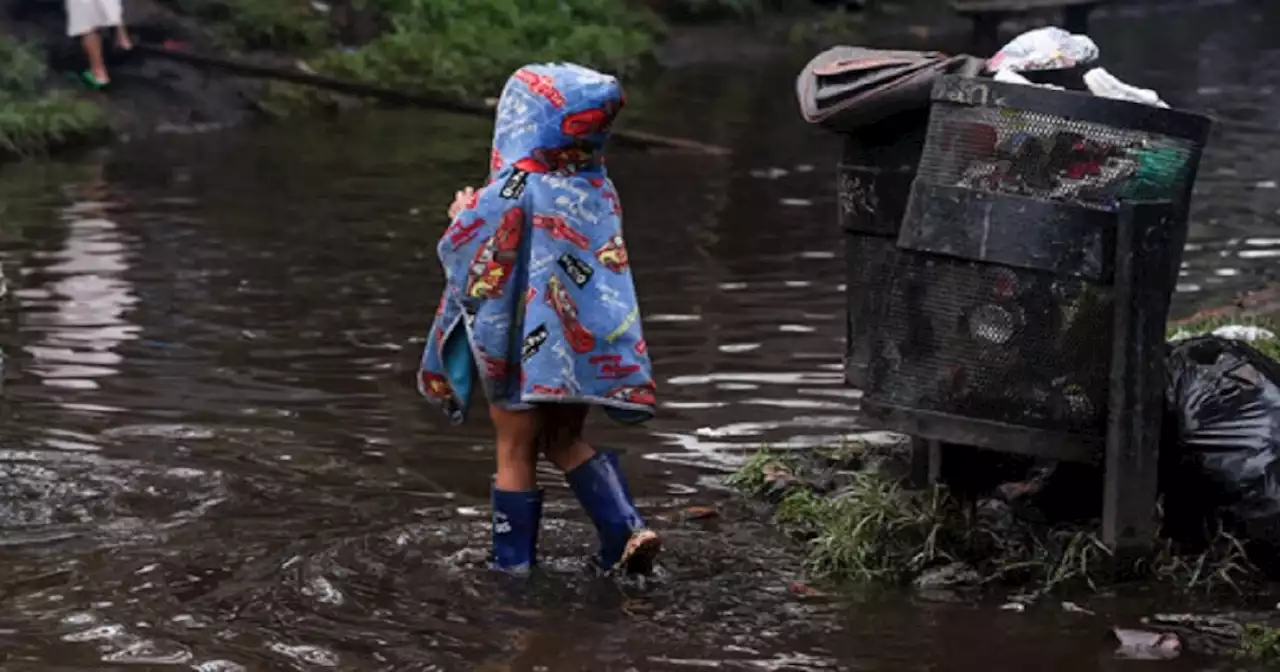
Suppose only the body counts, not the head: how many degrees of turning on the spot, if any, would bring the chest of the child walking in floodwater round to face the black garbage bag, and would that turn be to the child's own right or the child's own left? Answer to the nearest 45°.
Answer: approximately 135° to the child's own right

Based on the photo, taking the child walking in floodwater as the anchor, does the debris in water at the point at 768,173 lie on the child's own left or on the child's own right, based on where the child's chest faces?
on the child's own right

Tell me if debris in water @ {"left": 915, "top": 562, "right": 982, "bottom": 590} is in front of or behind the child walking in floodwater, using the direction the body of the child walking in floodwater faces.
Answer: behind

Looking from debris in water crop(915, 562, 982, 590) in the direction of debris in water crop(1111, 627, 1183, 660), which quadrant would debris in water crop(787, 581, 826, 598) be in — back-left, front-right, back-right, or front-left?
back-right

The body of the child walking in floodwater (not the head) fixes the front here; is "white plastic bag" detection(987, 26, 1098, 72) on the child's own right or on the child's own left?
on the child's own right

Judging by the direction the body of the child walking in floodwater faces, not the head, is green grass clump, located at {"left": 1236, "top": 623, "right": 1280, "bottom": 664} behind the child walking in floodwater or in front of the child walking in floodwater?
behind

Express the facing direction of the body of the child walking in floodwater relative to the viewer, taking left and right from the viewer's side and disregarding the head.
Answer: facing away from the viewer and to the left of the viewer
